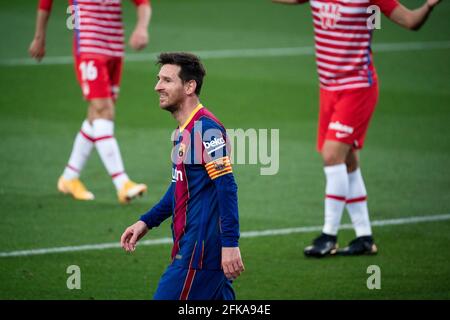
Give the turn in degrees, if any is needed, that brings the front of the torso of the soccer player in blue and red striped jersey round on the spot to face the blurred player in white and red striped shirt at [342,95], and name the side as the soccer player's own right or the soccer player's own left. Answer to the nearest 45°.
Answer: approximately 135° to the soccer player's own right

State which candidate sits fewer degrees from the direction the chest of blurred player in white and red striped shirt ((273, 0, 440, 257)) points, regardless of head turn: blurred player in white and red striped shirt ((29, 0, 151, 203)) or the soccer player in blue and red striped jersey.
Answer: the soccer player in blue and red striped jersey

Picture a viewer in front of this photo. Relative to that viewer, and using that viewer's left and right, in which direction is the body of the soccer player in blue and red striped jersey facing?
facing to the left of the viewer

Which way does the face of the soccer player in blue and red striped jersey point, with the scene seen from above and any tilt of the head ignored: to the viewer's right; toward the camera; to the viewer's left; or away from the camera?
to the viewer's left

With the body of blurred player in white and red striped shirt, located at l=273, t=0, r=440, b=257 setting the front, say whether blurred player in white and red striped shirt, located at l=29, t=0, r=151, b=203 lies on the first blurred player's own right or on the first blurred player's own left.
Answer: on the first blurred player's own right

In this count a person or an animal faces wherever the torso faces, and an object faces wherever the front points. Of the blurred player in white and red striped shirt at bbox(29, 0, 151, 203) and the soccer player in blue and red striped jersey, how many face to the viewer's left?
1

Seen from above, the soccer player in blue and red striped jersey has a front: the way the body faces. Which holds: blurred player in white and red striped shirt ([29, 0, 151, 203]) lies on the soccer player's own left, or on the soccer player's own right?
on the soccer player's own right

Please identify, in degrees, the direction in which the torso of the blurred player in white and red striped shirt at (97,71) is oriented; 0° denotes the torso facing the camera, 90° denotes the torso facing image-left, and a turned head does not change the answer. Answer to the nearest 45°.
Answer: approximately 315°
